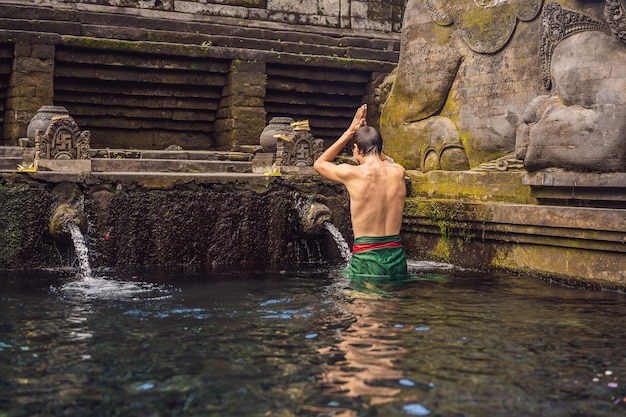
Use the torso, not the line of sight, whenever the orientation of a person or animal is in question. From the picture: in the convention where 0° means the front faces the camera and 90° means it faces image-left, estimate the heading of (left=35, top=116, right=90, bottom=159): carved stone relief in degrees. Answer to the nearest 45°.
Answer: approximately 0°

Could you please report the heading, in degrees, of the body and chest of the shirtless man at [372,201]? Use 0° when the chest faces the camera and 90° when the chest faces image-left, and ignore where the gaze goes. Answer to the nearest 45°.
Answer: approximately 135°

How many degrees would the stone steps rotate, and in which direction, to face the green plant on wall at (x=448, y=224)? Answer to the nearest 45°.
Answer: approximately 45° to its left

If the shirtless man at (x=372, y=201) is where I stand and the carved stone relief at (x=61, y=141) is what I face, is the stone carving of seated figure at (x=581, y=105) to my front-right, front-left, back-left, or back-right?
back-right

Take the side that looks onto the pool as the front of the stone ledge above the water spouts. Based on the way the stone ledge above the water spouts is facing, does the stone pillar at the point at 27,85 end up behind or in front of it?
behind

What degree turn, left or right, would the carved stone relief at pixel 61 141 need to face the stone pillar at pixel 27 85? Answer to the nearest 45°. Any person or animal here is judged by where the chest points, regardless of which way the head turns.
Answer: approximately 180°

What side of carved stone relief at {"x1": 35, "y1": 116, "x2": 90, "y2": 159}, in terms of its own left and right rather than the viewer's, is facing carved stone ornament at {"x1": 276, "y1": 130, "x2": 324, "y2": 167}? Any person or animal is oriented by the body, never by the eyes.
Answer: left

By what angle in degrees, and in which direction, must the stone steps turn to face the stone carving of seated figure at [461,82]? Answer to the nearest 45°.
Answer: approximately 45° to its left

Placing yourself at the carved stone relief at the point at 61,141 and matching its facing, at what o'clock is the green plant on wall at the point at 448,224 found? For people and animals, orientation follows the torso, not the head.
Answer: The green plant on wall is roughly at 10 o'clock from the carved stone relief.
